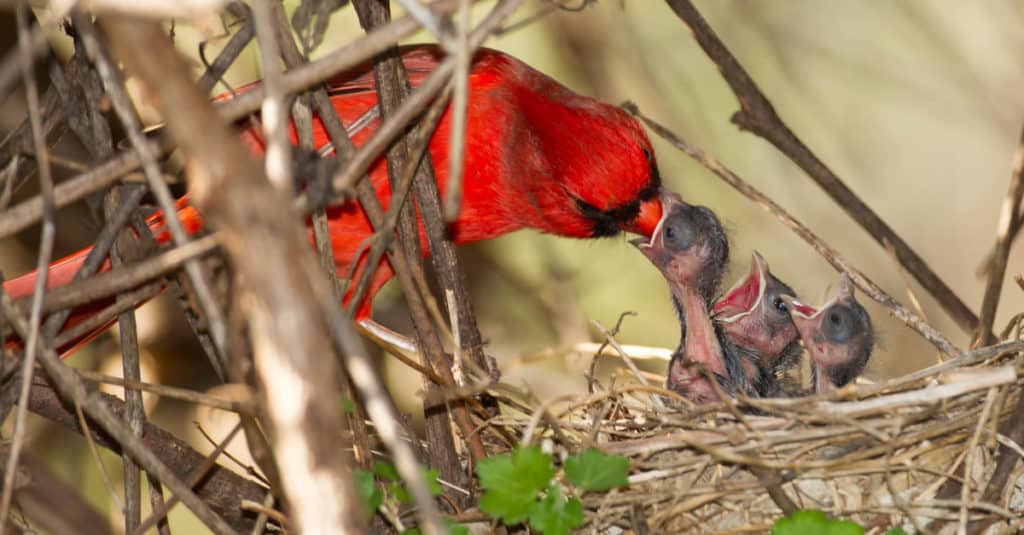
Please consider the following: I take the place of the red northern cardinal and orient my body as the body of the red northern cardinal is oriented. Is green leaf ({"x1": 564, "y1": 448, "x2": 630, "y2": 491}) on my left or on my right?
on my right

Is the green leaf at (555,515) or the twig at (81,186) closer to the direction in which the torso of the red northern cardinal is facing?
the green leaf

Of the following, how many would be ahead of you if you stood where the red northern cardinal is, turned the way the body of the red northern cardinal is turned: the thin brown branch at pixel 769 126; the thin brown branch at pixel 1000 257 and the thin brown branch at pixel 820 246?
3

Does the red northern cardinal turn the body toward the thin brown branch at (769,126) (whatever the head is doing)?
yes

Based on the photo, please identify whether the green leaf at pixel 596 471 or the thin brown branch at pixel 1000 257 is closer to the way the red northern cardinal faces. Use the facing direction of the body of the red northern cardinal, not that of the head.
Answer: the thin brown branch

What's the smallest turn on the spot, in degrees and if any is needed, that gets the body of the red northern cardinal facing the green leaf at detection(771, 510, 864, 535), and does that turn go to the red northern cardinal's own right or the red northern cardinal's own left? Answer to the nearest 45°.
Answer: approximately 90° to the red northern cardinal's own right

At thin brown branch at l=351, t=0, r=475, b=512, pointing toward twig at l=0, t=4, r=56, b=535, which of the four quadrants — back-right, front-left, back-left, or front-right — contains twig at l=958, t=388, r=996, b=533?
back-left

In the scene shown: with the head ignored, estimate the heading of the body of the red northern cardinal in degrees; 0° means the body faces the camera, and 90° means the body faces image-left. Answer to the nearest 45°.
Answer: approximately 270°

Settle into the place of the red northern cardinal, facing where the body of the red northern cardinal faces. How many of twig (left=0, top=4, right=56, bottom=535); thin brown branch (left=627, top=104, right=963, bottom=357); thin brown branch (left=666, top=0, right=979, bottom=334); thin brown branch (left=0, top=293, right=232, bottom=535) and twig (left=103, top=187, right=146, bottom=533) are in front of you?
2

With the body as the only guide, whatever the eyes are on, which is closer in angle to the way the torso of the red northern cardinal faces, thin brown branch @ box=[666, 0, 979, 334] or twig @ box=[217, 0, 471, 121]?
the thin brown branch

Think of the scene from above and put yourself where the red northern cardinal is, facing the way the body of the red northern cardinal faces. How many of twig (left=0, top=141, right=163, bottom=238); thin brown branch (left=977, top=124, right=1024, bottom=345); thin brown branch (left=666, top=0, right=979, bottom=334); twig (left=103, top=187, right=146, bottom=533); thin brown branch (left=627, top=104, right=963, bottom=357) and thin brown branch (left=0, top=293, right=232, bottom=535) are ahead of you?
3

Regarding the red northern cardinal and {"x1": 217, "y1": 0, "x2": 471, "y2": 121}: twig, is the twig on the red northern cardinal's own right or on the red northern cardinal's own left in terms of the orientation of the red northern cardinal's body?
on the red northern cardinal's own right
